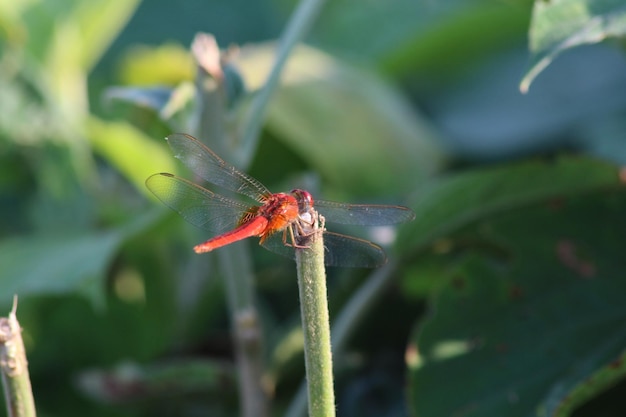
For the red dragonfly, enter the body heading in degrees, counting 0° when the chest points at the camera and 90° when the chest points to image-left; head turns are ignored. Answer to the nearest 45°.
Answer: approximately 225°
